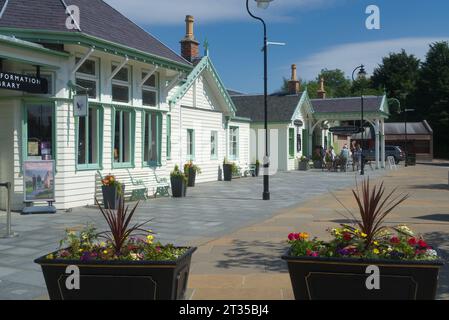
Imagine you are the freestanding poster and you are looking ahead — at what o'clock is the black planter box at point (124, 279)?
The black planter box is roughly at 12 o'clock from the freestanding poster.

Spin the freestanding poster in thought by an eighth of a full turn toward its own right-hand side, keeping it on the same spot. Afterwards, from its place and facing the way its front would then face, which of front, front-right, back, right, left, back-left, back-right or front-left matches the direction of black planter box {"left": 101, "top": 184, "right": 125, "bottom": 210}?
back-left

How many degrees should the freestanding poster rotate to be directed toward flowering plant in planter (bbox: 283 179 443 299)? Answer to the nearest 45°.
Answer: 0° — it already faces it

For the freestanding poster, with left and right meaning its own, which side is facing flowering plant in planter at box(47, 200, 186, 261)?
front

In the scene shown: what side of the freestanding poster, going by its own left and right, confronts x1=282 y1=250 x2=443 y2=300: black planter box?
front

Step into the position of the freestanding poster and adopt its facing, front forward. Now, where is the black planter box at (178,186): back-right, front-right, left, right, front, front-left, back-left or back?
back-left

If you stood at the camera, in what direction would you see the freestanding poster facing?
facing the viewer

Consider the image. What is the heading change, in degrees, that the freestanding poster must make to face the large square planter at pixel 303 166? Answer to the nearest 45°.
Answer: approximately 135° to its left
